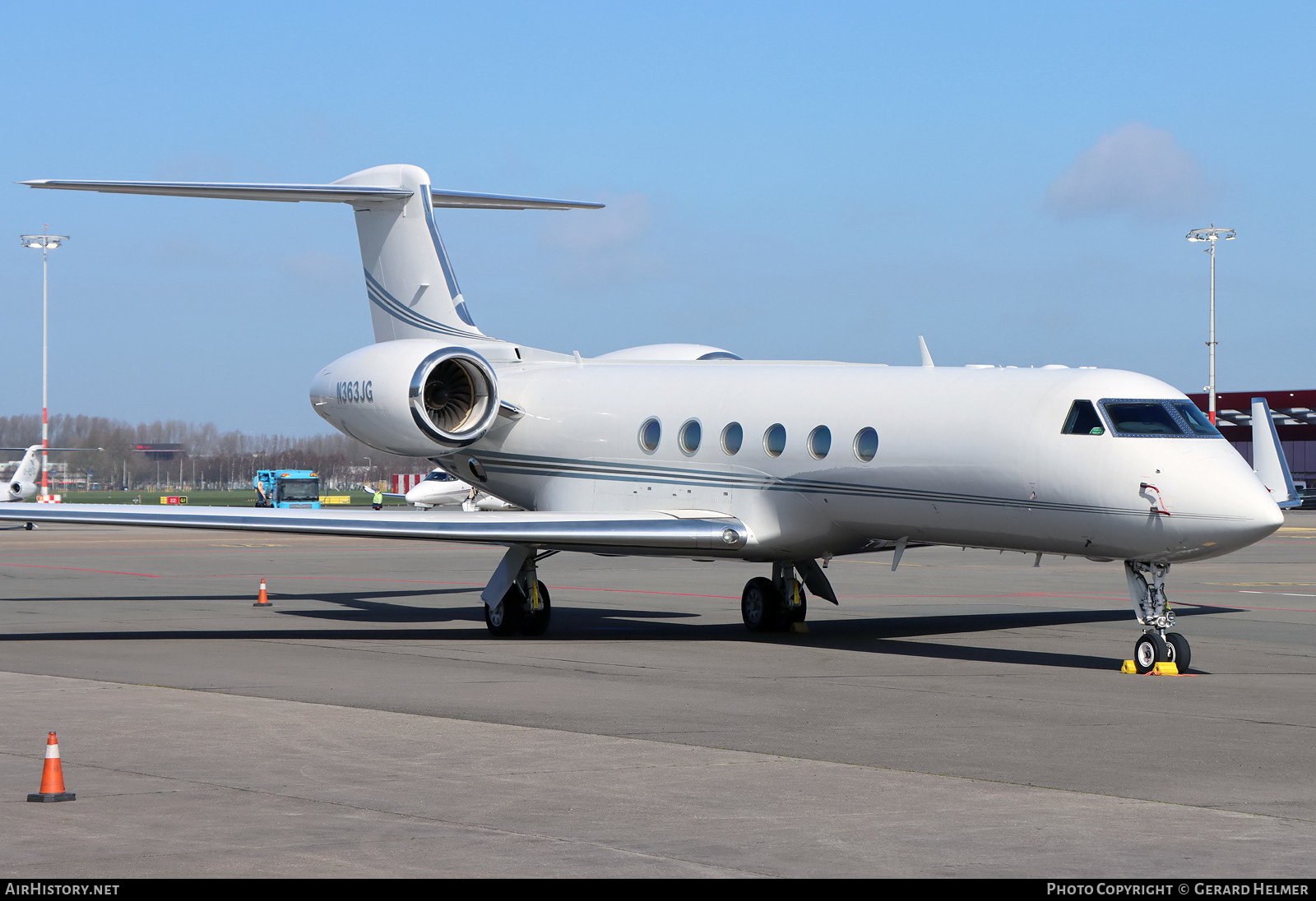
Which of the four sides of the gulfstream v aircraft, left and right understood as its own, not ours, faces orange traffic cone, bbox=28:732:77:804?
right

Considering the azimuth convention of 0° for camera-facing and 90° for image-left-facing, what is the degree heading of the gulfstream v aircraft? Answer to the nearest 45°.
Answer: approximately 315°
